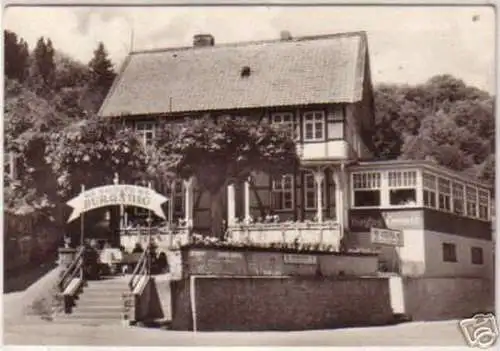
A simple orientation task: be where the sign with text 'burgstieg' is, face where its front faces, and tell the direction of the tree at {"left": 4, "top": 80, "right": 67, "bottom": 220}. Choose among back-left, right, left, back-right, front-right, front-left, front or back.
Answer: right

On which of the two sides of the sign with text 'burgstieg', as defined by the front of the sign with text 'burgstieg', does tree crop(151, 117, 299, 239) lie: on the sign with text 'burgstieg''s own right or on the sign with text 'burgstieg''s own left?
on the sign with text 'burgstieg''s own left

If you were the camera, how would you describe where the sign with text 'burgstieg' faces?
facing the viewer
